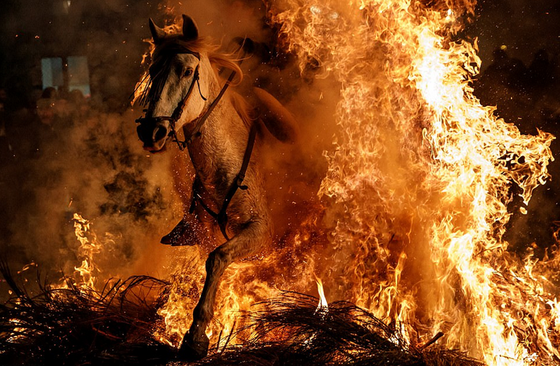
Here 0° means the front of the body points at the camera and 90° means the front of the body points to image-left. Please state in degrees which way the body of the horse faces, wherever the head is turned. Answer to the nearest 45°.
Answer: approximately 45°

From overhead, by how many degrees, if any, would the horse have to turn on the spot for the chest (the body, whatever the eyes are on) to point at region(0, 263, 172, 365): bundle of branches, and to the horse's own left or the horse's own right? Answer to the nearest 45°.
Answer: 0° — it already faces it
